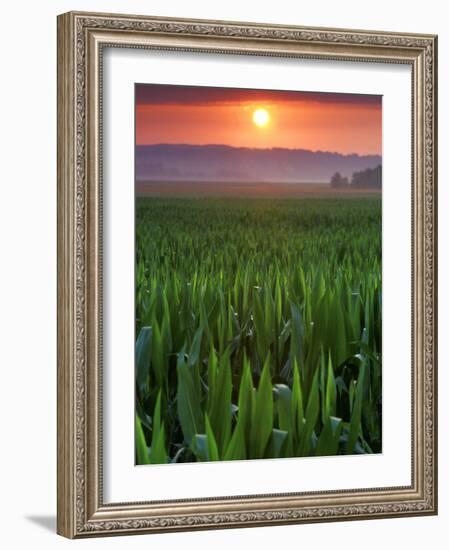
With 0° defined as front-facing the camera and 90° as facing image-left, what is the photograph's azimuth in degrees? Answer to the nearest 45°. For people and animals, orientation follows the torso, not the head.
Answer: approximately 315°

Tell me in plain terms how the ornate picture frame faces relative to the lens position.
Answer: facing the viewer and to the right of the viewer
